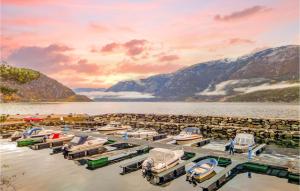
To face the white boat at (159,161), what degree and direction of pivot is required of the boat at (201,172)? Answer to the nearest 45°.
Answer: approximately 135° to its left

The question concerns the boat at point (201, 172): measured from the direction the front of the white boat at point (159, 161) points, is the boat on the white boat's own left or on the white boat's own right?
on the white boat's own right

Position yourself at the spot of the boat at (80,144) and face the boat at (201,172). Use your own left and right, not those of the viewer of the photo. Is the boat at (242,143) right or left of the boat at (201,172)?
left

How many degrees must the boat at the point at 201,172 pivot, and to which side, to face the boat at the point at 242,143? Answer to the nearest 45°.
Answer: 0° — it already faces it

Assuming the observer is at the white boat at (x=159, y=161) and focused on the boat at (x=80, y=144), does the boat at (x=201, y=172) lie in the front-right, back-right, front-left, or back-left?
back-right

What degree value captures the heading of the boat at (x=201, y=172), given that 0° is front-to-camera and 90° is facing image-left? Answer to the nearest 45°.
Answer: approximately 225°

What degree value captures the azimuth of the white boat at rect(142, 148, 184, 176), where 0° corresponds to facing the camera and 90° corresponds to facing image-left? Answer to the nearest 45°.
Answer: approximately 225°

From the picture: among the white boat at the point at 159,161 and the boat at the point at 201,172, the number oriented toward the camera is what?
0

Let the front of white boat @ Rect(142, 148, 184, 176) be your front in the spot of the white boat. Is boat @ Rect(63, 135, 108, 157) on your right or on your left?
on your left

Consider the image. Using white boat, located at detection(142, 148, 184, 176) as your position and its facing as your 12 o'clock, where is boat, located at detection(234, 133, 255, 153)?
The boat is roughly at 12 o'clock from the white boat.

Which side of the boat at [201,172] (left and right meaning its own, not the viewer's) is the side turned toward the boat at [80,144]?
left
